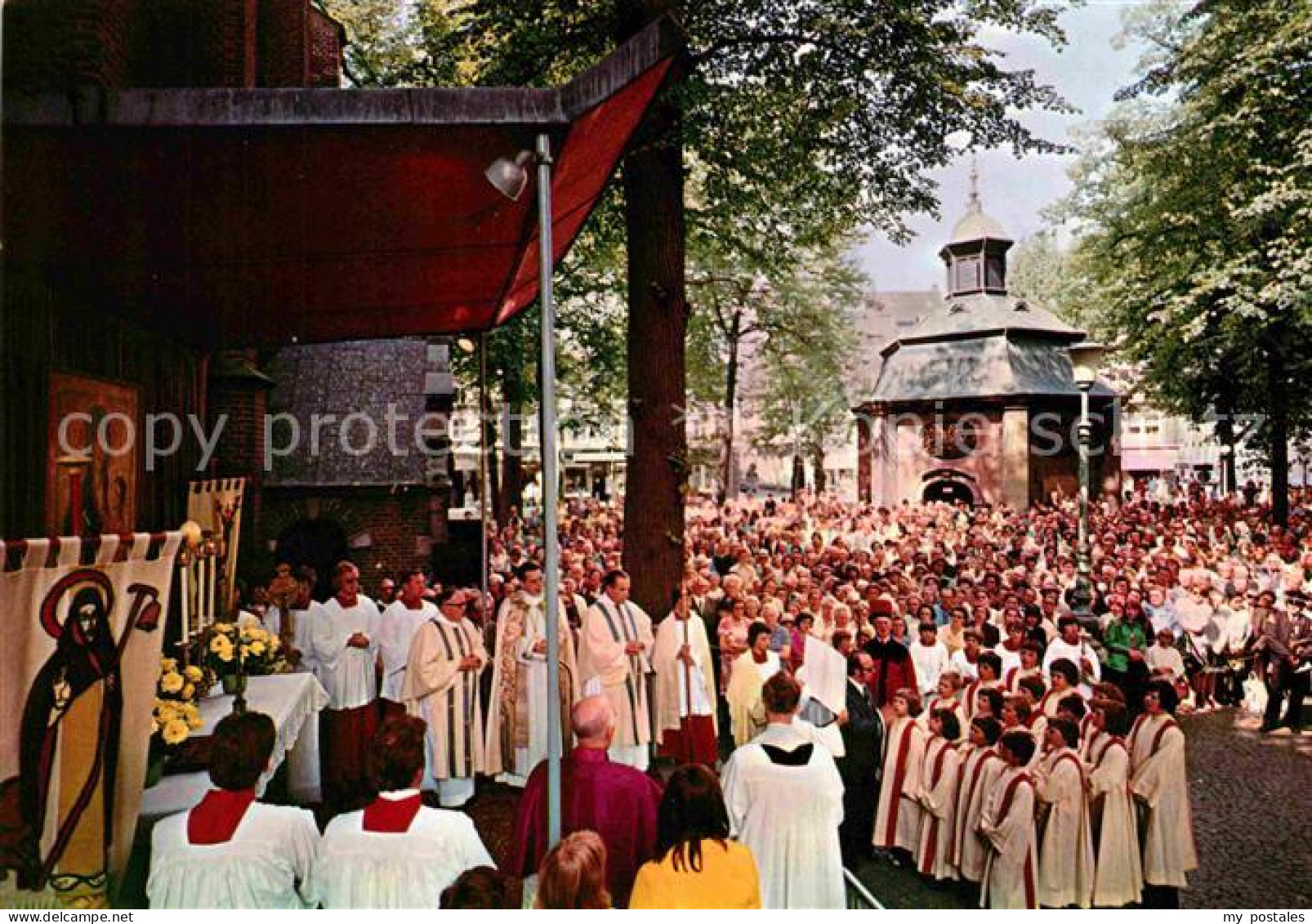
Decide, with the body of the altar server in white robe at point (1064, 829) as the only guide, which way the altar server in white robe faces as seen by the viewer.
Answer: to the viewer's left

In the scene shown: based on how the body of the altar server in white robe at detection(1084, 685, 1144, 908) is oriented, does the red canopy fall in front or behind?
in front

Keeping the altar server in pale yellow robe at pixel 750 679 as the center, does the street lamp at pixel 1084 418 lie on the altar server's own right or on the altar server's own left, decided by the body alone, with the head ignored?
on the altar server's own left

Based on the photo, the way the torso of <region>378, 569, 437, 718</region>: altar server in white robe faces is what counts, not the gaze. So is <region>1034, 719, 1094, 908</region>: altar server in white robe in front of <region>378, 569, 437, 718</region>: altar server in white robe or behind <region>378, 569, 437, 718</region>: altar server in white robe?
in front

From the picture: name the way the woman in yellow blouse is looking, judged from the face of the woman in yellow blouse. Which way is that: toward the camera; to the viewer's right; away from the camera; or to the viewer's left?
away from the camera

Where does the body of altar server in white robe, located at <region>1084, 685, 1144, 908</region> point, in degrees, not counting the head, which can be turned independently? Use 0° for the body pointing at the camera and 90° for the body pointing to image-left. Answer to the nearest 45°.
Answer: approximately 90°

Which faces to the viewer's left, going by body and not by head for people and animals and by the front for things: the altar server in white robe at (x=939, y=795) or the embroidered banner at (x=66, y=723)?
the altar server in white robe

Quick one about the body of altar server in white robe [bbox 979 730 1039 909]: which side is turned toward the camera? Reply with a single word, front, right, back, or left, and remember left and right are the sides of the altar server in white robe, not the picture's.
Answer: left

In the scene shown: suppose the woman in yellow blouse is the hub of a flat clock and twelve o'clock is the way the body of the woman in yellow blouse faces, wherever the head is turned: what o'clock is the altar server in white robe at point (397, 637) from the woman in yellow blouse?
The altar server in white robe is roughly at 11 o'clock from the woman in yellow blouse.

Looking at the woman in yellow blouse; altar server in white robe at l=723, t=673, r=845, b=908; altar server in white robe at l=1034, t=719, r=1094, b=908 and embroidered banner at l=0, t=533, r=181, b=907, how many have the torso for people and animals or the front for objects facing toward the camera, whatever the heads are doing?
1

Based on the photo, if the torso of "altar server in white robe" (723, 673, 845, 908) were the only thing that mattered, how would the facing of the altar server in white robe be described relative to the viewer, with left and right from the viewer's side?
facing away from the viewer

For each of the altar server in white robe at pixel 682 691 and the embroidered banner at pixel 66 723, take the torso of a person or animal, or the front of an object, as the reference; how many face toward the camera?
2

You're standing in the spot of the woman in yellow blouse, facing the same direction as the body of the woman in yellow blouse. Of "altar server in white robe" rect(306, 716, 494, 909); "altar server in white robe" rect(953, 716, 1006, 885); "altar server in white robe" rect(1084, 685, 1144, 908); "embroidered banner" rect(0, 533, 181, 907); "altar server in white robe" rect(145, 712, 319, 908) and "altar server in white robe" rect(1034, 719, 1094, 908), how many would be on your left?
3
